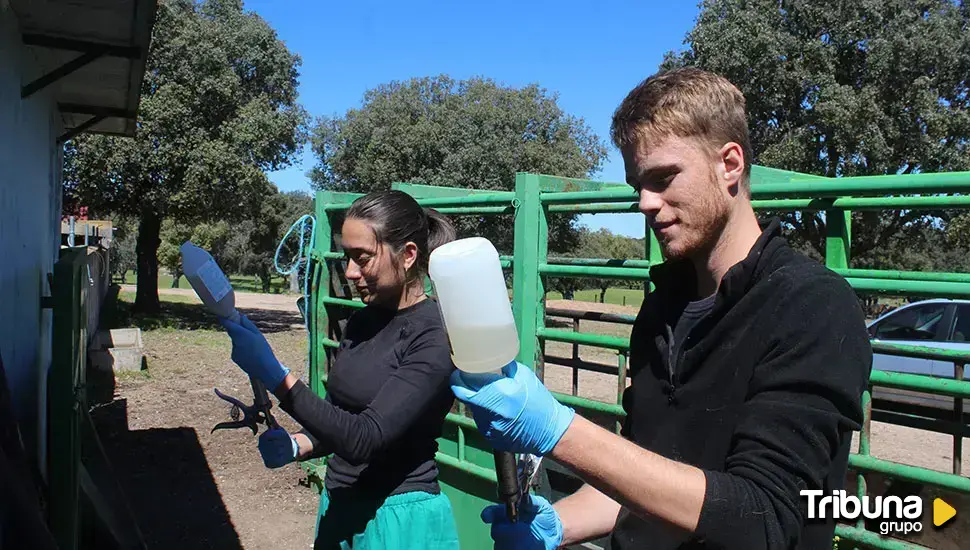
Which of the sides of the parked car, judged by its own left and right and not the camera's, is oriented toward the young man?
left

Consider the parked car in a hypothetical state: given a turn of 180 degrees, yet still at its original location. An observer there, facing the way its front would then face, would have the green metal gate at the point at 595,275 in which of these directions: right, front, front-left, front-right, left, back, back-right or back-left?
right

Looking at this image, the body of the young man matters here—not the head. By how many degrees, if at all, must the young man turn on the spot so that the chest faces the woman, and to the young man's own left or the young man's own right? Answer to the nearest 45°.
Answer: approximately 90° to the young man's own right

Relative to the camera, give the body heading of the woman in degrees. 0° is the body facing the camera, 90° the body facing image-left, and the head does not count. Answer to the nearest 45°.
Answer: approximately 45°

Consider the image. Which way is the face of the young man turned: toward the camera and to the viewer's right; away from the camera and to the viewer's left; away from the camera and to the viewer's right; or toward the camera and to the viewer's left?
toward the camera and to the viewer's left

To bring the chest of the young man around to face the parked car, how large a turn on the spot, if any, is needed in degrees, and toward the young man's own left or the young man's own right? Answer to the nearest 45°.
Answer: approximately 135° to the young man's own right

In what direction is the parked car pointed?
to the viewer's left

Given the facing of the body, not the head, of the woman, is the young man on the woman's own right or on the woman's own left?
on the woman's own left

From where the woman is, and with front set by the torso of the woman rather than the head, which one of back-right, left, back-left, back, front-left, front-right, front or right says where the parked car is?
back

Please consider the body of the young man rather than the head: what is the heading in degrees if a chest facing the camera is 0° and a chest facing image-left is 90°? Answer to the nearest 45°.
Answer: approximately 45°

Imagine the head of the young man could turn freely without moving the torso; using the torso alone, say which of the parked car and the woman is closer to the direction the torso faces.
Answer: the woman
